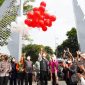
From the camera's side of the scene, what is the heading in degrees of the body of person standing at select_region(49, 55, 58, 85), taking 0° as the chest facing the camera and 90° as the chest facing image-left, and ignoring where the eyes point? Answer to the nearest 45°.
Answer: approximately 0°

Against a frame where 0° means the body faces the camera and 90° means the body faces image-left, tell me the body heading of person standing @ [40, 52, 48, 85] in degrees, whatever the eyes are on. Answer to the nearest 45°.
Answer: approximately 0°

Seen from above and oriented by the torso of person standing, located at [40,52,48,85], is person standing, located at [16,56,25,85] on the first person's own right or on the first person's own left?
on the first person's own right

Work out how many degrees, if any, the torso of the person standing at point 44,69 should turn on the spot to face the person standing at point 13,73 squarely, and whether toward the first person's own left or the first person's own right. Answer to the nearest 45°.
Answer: approximately 135° to the first person's own right

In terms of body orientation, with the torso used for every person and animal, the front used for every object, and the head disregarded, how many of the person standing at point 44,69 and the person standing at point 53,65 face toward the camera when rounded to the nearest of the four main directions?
2
